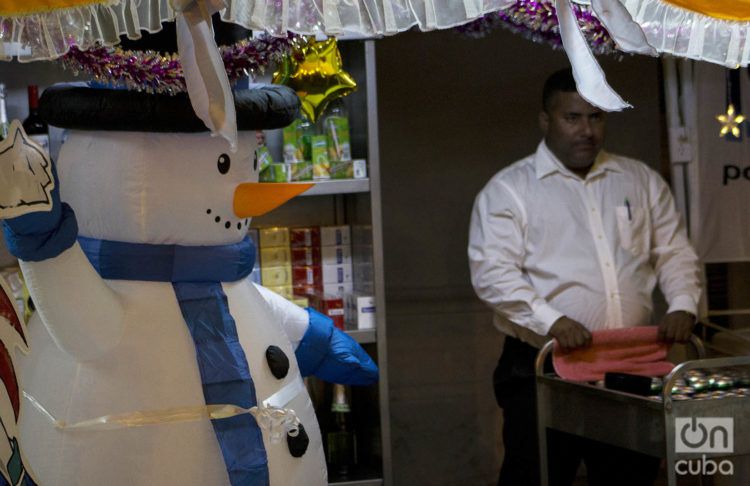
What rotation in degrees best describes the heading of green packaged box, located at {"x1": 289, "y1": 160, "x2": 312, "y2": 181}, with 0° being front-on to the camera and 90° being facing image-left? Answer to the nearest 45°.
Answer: approximately 0°

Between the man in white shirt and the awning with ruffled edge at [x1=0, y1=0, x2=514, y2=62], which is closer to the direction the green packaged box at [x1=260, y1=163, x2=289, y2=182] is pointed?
the awning with ruffled edge

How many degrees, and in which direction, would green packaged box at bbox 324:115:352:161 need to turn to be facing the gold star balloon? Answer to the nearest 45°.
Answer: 0° — it already faces it

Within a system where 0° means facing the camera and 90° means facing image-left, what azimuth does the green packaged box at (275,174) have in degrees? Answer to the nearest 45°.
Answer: approximately 0°
